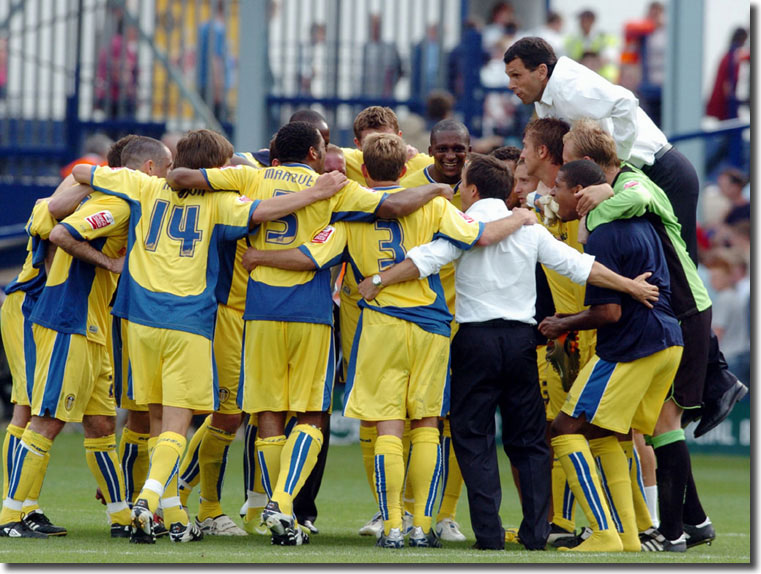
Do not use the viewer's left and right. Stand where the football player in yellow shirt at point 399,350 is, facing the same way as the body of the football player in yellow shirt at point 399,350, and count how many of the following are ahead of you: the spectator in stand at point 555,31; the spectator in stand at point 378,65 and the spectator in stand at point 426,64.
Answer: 3

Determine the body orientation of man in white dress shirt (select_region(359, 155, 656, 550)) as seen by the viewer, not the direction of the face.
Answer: away from the camera

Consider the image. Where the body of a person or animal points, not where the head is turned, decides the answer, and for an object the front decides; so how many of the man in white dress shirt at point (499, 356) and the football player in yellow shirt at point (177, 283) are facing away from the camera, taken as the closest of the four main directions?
2

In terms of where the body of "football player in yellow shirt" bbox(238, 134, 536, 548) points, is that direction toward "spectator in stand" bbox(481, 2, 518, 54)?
yes

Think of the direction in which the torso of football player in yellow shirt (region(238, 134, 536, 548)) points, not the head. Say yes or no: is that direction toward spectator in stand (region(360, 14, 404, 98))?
yes

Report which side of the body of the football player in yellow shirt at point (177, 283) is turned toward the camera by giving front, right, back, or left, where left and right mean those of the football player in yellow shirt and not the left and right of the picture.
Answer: back

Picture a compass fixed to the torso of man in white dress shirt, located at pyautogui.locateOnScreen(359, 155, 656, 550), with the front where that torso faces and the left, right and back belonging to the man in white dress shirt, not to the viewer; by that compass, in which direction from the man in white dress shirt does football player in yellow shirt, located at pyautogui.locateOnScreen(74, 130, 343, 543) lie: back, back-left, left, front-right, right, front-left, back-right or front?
left

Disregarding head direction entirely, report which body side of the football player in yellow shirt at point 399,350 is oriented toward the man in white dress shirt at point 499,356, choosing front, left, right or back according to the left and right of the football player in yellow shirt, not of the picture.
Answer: right

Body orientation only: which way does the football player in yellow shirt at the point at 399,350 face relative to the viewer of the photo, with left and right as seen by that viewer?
facing away from the viewer

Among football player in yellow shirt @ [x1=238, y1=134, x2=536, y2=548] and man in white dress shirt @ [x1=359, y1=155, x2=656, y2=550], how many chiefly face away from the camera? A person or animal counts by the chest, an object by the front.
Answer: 2

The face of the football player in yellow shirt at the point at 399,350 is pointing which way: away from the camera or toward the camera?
away from the camera

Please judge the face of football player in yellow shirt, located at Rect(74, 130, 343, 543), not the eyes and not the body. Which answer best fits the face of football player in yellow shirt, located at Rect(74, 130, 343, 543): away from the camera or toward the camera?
away from the camera

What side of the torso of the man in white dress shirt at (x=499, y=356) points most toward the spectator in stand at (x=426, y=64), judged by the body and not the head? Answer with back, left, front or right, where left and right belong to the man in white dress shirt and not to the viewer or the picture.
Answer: front

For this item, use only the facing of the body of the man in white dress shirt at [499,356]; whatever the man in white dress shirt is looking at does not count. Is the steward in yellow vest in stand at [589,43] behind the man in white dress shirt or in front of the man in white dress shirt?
in front
